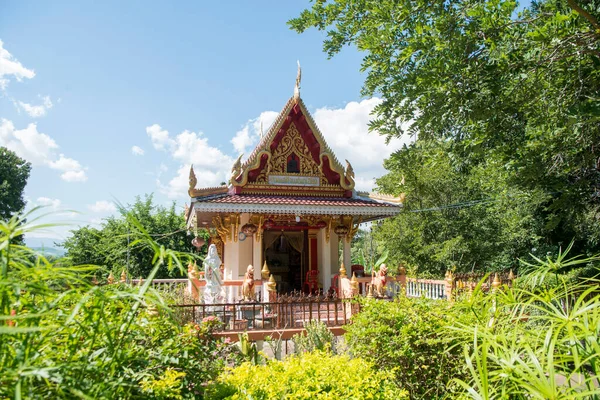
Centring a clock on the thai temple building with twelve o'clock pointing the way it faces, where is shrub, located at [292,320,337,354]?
The shrub is roughly at 12 o'clock from the thai temple building.

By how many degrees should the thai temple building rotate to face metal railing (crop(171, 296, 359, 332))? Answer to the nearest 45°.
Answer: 0° — it already faces it

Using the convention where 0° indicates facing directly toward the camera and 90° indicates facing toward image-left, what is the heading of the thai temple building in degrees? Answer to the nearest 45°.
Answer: approximately 0°

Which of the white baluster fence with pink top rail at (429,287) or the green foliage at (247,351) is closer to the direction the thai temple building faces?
the green foliage

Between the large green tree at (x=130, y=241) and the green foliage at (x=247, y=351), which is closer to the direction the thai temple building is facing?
the green foliage

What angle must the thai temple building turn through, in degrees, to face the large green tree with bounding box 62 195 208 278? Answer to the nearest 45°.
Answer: approximately 135° to its right

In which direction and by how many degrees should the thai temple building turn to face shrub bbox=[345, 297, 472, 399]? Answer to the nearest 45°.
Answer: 0° — it already faces it
